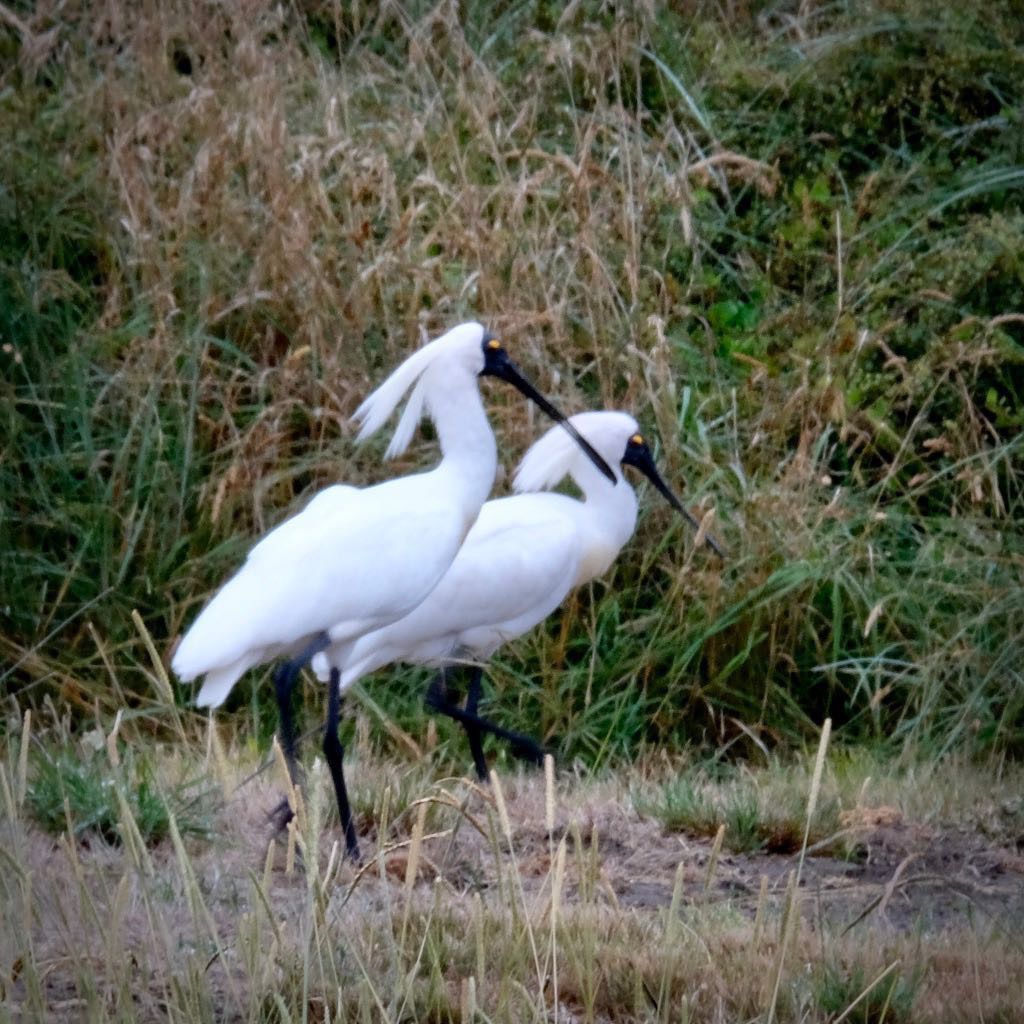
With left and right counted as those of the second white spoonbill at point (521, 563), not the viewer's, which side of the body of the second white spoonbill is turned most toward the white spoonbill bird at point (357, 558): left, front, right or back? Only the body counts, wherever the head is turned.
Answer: right

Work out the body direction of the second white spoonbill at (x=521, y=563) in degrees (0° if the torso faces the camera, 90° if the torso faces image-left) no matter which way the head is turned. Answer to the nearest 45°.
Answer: approximately 270°

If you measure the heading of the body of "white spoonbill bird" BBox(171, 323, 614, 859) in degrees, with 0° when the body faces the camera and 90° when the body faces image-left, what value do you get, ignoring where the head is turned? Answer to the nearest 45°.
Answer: approximately 270°

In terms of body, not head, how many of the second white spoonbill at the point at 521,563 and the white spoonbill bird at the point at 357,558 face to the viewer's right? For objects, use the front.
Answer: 2

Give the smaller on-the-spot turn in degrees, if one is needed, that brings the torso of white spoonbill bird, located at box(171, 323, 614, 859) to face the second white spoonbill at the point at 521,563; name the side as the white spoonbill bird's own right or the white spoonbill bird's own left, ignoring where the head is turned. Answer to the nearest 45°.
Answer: approximately 45° to the white spoonbill bird's own left
